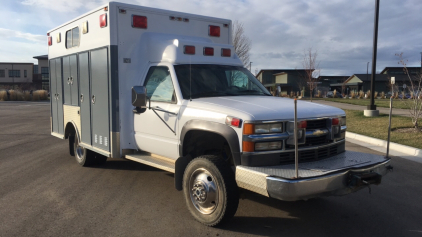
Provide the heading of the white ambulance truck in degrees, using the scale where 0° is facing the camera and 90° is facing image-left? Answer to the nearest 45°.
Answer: approximately 315°

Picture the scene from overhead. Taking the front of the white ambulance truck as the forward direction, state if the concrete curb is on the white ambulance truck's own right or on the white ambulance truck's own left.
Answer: on the white ambulance truck's own left
